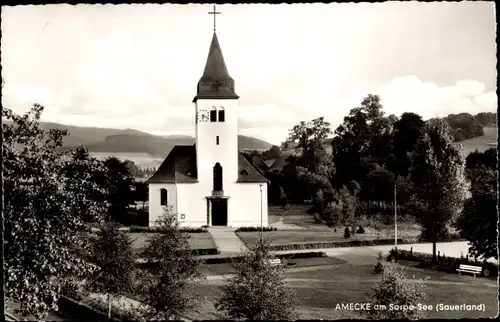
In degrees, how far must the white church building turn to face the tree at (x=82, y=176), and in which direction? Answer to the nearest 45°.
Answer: approximately 45° to its right

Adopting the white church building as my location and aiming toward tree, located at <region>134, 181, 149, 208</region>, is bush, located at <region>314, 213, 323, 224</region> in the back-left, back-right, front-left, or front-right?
back-right

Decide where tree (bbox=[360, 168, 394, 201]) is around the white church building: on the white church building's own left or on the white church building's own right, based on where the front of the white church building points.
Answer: on the white church building's own left

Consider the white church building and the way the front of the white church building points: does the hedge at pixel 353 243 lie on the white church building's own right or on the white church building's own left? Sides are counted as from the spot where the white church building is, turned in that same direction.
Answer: on the white church building's own left

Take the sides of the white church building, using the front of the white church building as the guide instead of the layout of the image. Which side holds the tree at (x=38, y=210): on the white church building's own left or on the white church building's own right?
on the white church building's own right

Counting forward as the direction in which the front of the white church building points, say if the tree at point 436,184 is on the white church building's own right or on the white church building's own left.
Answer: on the white church building's own left

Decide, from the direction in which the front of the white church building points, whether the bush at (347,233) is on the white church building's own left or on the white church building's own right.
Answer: on the white church building's own left

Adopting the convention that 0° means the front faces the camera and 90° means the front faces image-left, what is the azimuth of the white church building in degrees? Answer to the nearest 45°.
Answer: approximately 0°

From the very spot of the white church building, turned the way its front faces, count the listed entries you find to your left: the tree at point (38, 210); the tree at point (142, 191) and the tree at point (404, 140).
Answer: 1

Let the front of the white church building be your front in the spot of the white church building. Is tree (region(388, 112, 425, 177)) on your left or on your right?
on your left

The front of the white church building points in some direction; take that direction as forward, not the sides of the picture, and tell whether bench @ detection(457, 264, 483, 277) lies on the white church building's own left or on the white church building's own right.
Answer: on the white church building's own left
